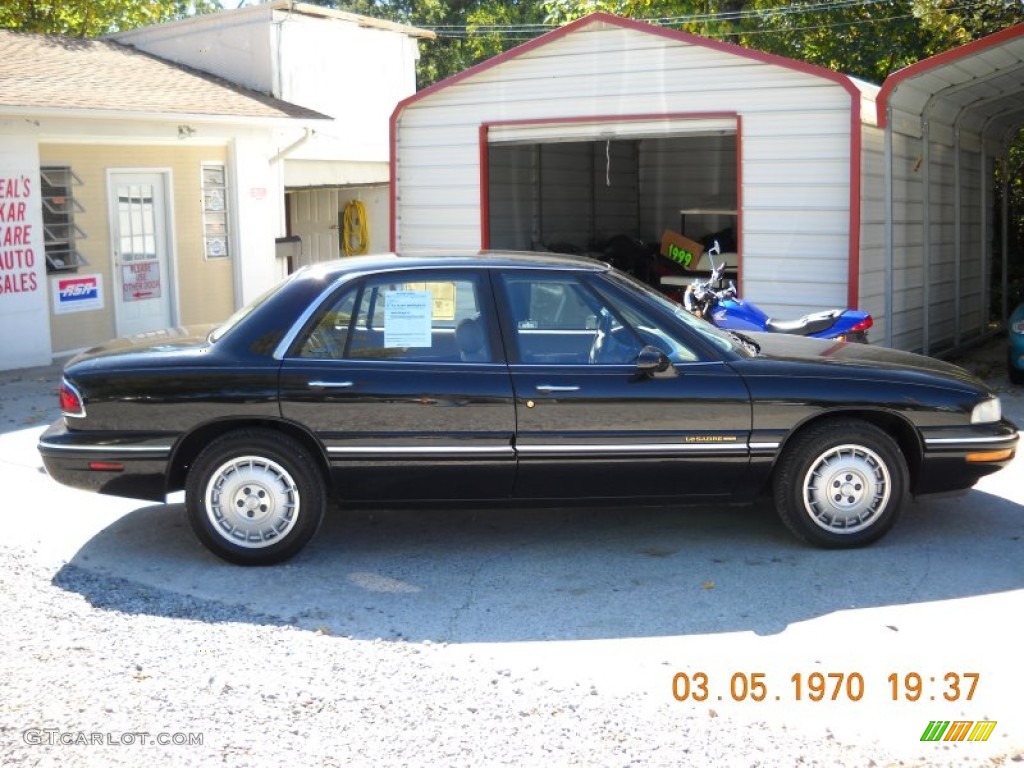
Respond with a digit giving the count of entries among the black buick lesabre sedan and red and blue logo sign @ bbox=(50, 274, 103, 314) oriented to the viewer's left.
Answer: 0

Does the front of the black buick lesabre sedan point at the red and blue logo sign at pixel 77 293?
no

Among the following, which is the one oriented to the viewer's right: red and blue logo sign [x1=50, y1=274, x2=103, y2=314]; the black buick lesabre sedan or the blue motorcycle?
the black buick lesabre sedan

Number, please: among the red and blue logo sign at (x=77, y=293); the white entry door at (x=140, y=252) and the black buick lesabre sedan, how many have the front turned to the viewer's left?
0

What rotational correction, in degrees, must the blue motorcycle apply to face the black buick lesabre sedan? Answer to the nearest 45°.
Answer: approximately 90° to its left

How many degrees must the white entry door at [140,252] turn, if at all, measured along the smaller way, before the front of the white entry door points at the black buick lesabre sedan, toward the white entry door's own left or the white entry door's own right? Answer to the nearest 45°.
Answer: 0° — it already faces it

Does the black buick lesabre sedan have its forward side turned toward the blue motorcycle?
no

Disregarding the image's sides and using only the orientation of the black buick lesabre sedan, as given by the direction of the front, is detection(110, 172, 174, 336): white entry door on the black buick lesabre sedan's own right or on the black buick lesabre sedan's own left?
on the black buick lesabre sedan's own left

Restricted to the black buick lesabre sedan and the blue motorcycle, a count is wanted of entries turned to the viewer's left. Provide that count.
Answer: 1

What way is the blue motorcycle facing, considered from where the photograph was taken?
facing to the left of the viewer

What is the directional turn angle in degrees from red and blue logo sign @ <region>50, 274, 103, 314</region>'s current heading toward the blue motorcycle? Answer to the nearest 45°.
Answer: approximately 45° to its left

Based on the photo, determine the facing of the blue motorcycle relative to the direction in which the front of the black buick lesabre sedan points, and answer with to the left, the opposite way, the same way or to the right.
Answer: the opposite way

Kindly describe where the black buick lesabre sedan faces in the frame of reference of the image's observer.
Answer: facing to the right of the viewer

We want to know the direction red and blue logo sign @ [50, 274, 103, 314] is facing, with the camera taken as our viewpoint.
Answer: facing the viewer

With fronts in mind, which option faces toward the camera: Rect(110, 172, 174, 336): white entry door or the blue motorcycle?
the white entry door

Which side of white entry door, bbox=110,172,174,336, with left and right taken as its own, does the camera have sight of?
front
